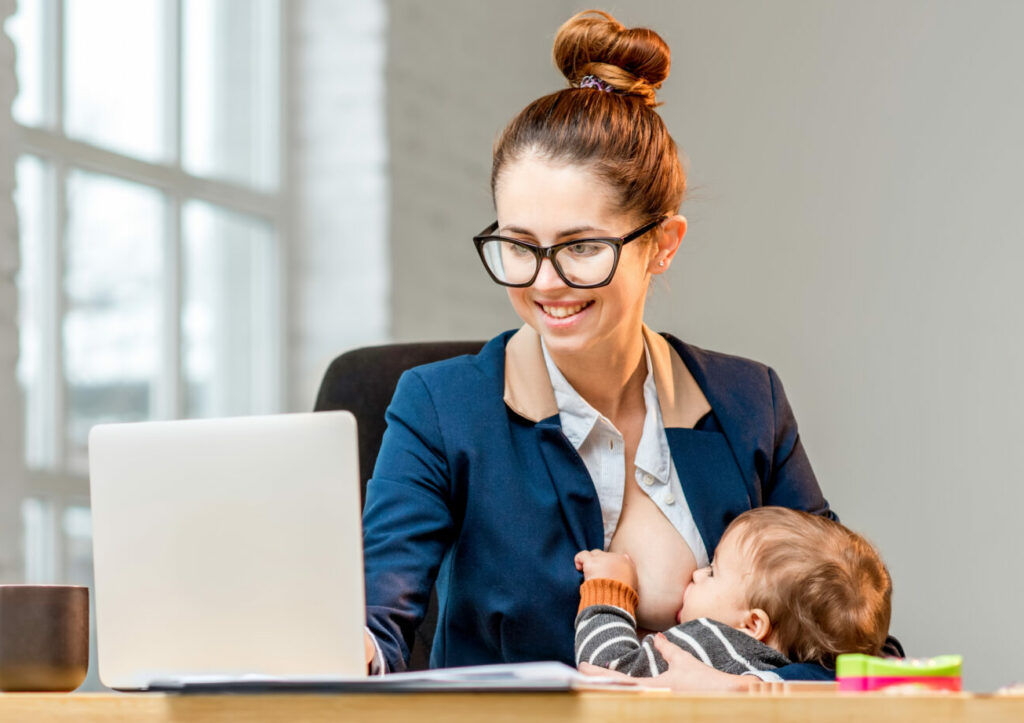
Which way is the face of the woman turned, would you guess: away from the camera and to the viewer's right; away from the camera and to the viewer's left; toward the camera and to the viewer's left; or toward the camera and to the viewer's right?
toward the camera and to the viewer's left

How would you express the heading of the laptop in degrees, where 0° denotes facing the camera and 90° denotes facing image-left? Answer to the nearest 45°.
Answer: approximately 180°

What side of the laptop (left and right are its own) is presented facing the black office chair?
front

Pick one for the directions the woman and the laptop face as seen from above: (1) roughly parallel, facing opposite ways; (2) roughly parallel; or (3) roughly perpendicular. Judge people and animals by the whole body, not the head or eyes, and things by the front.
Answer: roughly parallel, facing opposite ways

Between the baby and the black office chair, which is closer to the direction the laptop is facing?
the black office chair

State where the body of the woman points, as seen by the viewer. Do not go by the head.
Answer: toward the camera

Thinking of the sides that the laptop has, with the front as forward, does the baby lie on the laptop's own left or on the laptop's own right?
on the laptop's own right

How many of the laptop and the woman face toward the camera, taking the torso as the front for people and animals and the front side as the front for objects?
1

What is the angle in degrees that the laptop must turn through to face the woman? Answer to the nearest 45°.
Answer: approximately 45° to its right

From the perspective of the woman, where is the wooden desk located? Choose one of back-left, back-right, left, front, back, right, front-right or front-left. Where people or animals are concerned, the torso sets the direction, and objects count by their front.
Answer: front

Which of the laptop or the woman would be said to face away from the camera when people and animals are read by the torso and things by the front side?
the laptop
